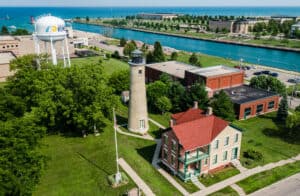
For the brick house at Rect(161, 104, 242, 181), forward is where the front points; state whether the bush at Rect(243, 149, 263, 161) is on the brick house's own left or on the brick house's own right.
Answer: on the brick house's own left

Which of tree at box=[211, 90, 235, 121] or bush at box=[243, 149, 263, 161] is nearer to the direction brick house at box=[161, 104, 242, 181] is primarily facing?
the bush

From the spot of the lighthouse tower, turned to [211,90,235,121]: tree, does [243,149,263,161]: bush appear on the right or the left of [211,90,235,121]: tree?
right

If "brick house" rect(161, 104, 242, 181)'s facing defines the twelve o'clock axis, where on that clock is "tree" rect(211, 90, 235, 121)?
The tree is roughly at 8 o'clock from the brick house.

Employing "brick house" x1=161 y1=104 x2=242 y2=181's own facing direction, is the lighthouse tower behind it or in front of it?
behind

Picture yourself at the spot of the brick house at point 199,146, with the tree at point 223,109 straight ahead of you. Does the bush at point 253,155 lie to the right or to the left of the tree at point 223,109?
right
